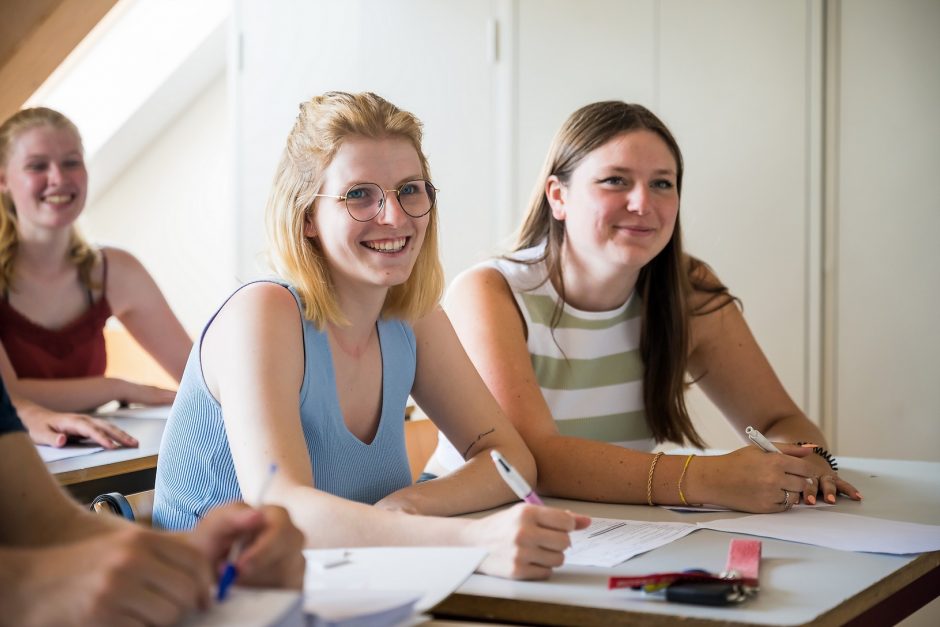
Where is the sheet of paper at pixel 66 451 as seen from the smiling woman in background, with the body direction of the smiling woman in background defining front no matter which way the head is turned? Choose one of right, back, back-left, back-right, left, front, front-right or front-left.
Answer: front-right

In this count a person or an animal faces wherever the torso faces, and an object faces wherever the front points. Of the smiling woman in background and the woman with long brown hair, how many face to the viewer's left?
0

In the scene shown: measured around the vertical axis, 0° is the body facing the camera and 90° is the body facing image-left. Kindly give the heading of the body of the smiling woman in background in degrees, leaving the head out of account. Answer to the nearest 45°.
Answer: approximately 315°

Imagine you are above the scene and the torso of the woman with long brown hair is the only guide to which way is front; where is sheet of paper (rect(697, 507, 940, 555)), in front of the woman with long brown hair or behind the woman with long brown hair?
in front

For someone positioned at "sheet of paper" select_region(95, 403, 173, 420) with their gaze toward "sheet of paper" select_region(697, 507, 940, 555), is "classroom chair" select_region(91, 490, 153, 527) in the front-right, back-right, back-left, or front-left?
front-right

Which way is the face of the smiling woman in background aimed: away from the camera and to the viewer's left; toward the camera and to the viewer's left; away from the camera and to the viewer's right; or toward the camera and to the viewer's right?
toward the camera and to the viewer's right

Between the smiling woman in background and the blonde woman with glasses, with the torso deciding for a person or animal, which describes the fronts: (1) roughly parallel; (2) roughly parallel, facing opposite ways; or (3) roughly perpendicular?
roughly parallel

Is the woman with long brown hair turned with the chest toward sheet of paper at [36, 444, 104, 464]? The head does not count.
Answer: no

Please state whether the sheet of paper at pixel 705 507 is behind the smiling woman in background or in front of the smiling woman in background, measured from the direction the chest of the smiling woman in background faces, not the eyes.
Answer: in front

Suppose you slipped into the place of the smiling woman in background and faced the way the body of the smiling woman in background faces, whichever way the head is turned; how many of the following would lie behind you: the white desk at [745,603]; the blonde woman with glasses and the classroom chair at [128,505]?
0

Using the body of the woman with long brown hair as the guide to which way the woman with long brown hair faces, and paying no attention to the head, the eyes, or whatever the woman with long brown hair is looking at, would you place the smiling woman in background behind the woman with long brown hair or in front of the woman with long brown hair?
behind
